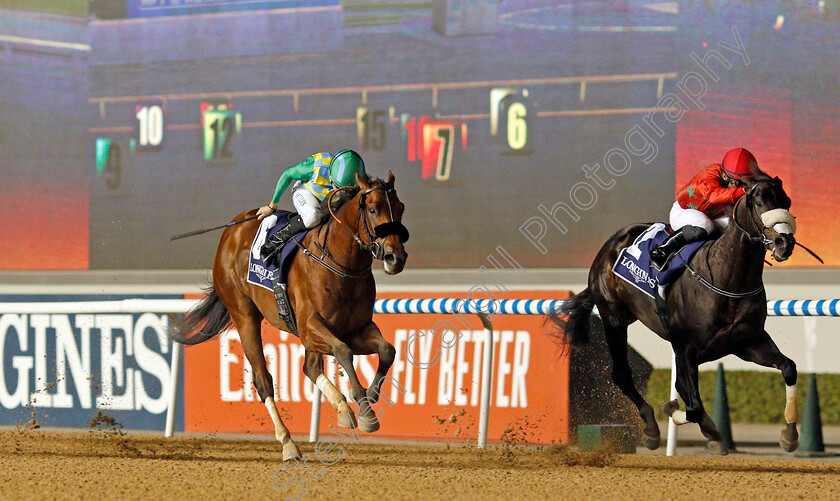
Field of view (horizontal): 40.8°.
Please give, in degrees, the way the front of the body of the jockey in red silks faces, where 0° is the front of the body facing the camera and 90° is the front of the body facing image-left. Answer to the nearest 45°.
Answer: approximately 315°

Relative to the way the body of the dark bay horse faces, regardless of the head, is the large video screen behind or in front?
behind

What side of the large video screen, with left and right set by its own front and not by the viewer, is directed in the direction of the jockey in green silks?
front

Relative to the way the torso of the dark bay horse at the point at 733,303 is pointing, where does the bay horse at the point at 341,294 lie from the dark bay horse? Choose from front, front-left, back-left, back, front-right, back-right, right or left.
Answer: back-right

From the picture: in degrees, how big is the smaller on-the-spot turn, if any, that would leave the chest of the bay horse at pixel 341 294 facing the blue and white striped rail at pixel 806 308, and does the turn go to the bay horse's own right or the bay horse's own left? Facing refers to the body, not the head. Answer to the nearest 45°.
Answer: approximately 45° to the bay horse's own left

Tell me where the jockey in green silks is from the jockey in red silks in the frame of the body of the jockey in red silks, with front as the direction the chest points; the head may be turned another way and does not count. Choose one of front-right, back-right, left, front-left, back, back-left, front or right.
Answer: back-right

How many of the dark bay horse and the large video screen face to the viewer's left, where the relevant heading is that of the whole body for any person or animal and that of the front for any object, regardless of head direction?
0

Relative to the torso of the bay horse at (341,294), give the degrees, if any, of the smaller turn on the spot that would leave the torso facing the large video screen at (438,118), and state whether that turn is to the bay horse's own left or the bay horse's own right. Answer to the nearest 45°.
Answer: approximately 135° to the bay horse's own left

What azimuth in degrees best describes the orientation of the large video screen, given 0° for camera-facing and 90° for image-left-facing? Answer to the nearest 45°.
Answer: approximately 0°

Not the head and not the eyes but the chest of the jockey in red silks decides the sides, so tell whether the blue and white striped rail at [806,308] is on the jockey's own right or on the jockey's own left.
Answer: on the jockey's own left
